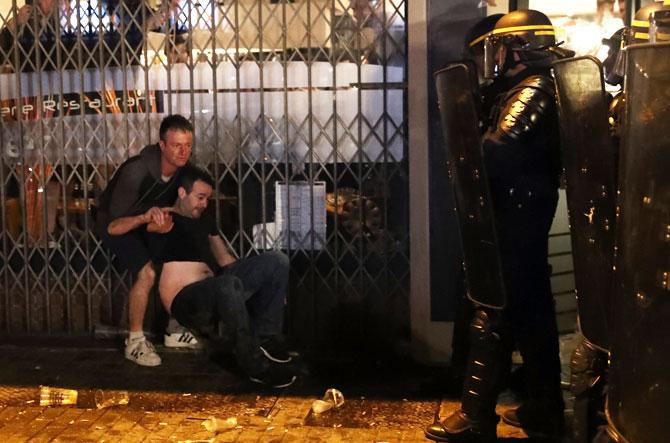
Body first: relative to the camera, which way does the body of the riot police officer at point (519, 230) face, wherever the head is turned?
to the viewer's left

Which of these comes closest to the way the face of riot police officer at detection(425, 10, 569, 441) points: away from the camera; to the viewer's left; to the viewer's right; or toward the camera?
to the viewer's left

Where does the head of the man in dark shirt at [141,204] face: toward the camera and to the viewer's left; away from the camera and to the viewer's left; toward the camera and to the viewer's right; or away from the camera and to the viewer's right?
toward the camera and to the viewer's right

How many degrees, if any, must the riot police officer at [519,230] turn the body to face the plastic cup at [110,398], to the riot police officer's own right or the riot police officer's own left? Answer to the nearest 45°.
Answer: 0° — they already face it

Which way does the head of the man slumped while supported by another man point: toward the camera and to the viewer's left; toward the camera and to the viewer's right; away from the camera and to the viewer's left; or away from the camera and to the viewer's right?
toward the camera and to the viewer's right

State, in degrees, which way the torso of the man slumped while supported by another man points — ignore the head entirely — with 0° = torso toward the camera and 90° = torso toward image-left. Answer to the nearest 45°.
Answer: approximately 315°
